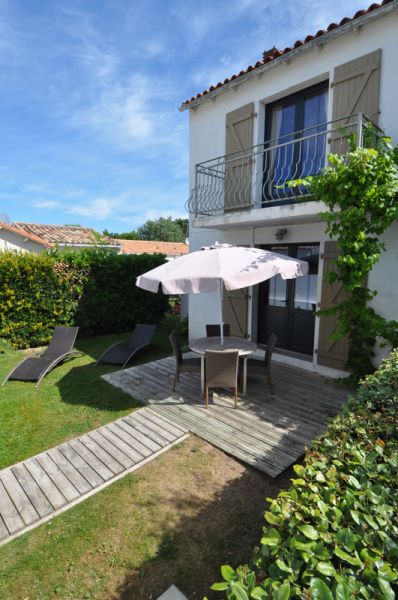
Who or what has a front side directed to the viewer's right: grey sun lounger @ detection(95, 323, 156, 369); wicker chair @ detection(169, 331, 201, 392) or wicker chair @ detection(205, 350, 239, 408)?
wicker chair @ detection(169, 331, 201, 392)

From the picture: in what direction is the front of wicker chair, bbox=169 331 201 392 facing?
to the viewer's right

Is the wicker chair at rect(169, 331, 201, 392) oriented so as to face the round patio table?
yes

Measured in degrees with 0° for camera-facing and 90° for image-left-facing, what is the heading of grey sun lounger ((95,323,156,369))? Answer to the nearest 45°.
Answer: approximately 45°

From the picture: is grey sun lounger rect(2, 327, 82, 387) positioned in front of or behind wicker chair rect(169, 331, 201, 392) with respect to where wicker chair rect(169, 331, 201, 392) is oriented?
behind

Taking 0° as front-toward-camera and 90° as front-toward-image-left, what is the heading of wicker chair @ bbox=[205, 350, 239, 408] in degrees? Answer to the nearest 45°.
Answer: approximately 180°

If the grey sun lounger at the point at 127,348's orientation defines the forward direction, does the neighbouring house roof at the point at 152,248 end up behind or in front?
behind

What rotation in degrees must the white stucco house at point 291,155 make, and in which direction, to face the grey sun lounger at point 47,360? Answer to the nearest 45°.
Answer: approximately 45° to its right

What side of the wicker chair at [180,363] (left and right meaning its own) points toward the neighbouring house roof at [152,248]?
left
